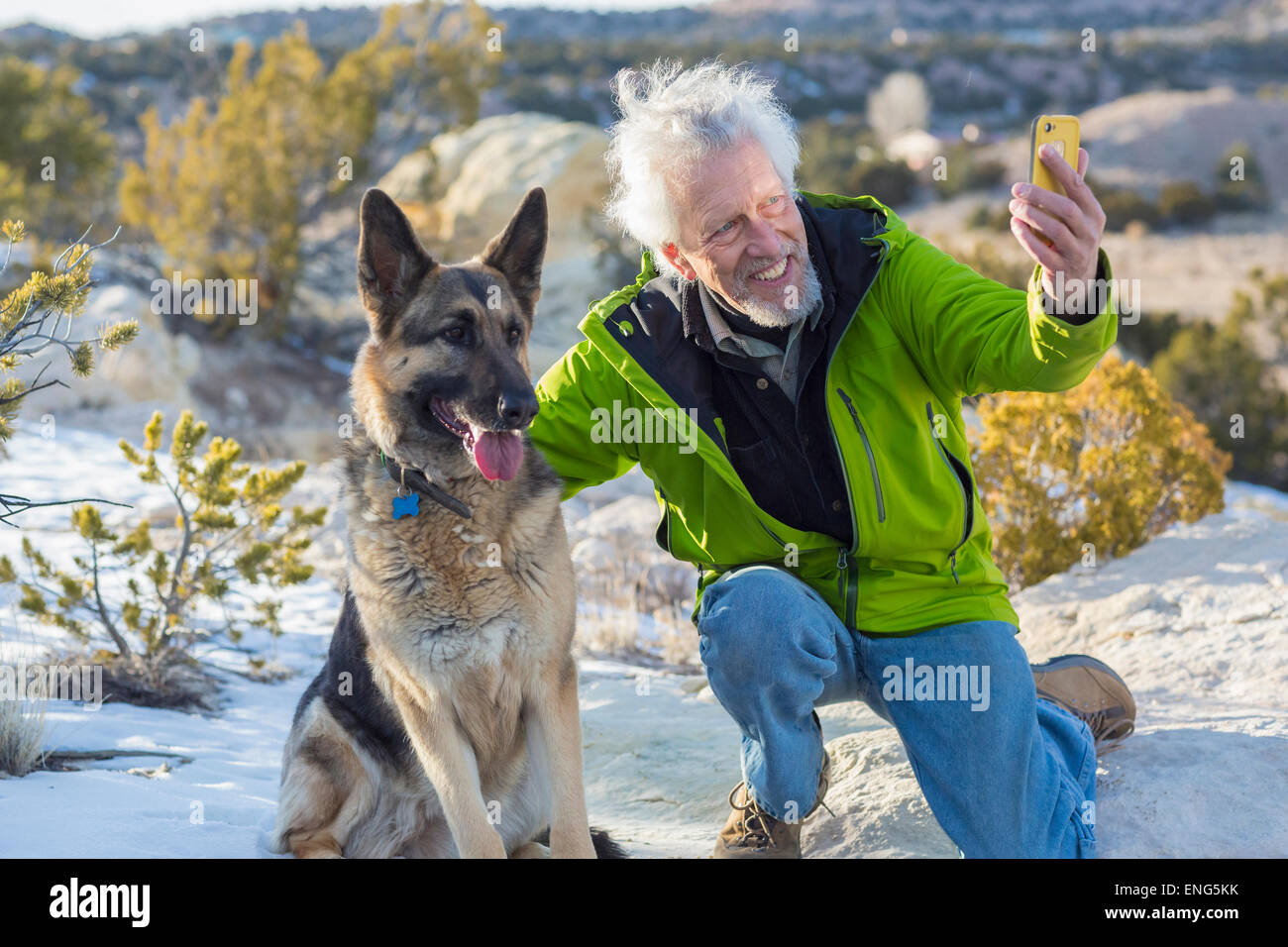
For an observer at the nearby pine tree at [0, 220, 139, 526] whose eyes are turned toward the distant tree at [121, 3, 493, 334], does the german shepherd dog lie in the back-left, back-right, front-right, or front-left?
back-right

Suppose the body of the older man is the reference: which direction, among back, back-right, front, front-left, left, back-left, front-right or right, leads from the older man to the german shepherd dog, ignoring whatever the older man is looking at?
right

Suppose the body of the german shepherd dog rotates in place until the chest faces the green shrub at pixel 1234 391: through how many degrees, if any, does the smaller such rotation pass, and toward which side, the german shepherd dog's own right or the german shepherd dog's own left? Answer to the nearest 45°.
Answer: approximately 90° to the german shepherd dog's own left

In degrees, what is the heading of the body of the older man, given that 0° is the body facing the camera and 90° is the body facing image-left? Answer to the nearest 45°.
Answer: approximately 0°

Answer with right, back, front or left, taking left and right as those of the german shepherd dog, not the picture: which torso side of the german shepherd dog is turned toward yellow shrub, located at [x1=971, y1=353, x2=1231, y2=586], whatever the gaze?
left

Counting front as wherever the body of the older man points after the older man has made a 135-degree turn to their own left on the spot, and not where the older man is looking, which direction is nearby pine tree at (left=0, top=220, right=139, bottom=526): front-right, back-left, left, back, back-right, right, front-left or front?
back-left

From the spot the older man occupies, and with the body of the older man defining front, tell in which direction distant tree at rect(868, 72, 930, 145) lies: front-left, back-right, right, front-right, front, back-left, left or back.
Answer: back

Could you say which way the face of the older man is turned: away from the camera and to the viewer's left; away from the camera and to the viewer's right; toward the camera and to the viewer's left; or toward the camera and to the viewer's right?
toward the camera and to the viewer's right

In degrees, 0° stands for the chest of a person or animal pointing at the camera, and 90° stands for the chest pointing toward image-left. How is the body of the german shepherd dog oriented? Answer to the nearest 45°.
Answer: approximately 315°

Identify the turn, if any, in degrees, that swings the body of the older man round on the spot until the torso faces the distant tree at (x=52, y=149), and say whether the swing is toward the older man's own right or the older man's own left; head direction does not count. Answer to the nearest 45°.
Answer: approximately 135° to the older man's own right

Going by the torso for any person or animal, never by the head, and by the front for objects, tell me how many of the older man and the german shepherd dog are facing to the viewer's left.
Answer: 0
